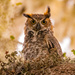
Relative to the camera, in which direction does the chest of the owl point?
toward the camera
